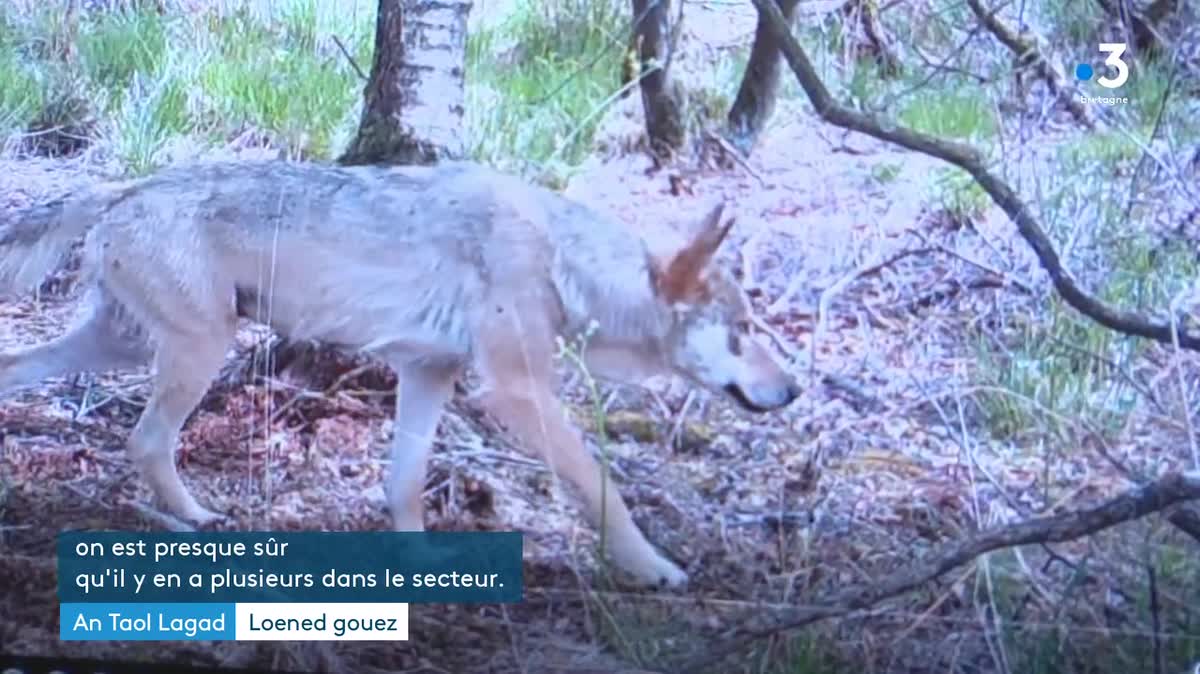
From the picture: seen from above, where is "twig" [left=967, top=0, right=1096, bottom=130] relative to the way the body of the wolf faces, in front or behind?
in front

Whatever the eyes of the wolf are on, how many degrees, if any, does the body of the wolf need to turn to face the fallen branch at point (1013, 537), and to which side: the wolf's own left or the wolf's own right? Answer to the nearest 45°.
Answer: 0° — it already faces it

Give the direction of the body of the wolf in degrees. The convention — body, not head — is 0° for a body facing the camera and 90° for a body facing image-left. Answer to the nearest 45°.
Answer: approximately 270°

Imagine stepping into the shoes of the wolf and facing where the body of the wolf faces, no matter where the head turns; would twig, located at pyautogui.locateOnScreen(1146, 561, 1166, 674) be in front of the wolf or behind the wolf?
in front
